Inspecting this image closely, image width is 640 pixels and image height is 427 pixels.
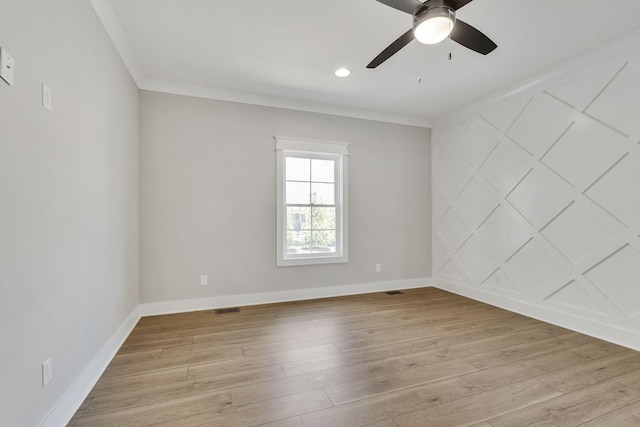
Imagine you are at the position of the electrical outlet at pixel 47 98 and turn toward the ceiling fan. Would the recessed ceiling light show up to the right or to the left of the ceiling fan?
left

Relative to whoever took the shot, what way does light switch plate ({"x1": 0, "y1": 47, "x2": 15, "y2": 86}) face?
facing the viewer and to the right of the viewer

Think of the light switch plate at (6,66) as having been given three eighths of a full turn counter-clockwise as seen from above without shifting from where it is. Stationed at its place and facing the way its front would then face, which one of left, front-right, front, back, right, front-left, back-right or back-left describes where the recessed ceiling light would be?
right

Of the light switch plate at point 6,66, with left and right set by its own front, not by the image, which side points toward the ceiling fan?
front
